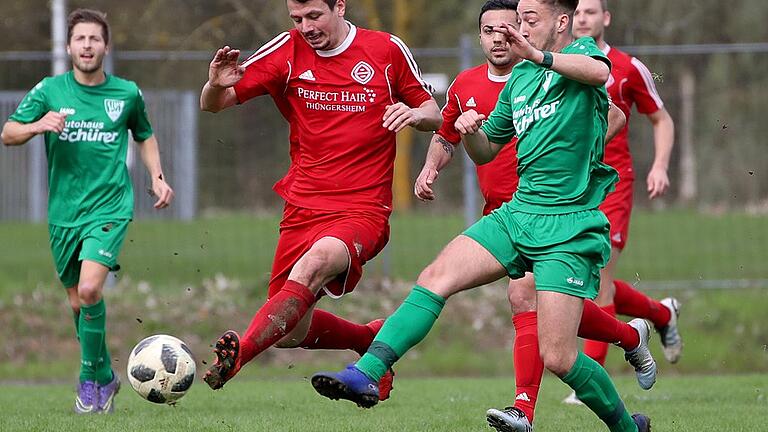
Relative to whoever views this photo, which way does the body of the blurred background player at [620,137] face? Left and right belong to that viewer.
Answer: facing the viewer and to the left of the viewer

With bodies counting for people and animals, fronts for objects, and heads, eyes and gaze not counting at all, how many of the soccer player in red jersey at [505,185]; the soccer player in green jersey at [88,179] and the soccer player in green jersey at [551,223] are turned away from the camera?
0

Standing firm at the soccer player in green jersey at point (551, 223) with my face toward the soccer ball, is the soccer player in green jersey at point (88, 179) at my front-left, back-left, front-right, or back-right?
front-right

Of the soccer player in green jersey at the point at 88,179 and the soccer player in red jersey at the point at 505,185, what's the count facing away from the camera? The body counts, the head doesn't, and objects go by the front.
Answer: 0

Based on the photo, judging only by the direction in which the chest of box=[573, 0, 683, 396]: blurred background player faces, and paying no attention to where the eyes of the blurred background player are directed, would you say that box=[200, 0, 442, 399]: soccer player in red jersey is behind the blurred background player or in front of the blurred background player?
in front

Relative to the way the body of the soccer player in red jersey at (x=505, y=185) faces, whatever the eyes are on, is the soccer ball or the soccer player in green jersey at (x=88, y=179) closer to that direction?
the soccer ball

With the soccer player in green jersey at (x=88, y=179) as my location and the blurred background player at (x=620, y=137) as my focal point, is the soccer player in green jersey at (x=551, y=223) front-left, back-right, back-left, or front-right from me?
front-right

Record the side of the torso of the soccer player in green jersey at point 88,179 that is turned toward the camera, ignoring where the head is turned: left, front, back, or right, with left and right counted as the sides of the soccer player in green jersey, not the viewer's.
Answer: front

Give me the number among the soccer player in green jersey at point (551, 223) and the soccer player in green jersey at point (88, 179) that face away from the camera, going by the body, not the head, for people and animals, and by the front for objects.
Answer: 0

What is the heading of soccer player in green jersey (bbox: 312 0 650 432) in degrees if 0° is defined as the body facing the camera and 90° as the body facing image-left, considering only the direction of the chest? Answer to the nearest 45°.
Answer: approximately 45°

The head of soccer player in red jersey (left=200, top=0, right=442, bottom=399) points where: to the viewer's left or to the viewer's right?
to the viewer's left

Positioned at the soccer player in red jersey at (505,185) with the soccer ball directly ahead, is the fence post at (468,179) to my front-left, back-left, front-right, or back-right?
back-right

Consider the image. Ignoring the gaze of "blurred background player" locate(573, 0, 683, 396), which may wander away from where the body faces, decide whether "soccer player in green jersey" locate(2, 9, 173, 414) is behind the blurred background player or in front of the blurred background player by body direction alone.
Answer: in front

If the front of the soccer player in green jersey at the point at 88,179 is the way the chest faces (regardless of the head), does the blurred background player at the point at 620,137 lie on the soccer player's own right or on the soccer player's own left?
on the soccer player's own left
